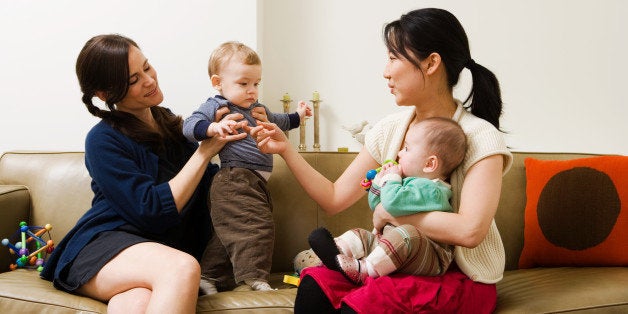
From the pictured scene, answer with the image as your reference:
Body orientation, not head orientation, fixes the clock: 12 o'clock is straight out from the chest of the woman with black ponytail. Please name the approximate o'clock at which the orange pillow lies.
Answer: The orange pillow is roughly at 6 o'clock from the woman with black ponytail.

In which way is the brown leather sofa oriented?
toward the camera

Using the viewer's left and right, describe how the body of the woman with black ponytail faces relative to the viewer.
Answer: facing the viewer and to the left of the viewer

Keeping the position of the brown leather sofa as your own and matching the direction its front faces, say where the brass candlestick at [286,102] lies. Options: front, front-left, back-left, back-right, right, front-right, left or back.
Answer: back

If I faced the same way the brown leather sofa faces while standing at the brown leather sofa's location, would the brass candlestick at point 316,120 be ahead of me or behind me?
behind

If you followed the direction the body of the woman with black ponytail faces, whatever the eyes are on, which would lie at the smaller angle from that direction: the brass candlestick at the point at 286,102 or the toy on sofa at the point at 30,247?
the toy on sofa

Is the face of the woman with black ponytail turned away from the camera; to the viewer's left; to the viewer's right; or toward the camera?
to the viewer's left

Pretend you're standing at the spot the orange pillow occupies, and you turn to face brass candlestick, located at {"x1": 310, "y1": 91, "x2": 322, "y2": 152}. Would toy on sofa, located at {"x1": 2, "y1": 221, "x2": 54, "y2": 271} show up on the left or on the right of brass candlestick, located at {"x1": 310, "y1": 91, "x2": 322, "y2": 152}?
left
